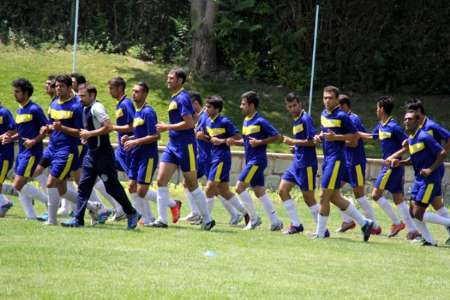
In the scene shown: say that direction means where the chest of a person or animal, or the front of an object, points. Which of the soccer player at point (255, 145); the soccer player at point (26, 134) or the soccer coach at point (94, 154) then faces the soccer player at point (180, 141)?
the soccer player at point (255, 145)

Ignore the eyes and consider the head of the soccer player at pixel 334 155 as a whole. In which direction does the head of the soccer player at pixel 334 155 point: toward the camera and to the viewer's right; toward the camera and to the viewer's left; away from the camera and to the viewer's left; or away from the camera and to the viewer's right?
toward the camera and to the viewer's left

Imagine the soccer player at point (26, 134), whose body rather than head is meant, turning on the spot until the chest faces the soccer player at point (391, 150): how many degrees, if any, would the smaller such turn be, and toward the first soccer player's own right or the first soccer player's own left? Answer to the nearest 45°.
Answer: approximately 135° to the first soccer player's own left

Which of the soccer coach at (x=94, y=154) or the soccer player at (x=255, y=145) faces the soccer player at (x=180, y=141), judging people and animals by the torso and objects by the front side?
the soccer player at (x=255, y=145)

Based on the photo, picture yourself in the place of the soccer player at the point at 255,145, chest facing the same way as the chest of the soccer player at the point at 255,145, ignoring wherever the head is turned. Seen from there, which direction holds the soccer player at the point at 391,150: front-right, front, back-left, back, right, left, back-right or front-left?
back-left

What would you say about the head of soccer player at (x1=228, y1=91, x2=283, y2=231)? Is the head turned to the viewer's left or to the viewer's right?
to the viewer's left

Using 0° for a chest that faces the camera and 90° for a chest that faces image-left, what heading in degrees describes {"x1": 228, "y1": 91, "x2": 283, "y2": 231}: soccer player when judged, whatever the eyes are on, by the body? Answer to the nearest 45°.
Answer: approximately 45°
